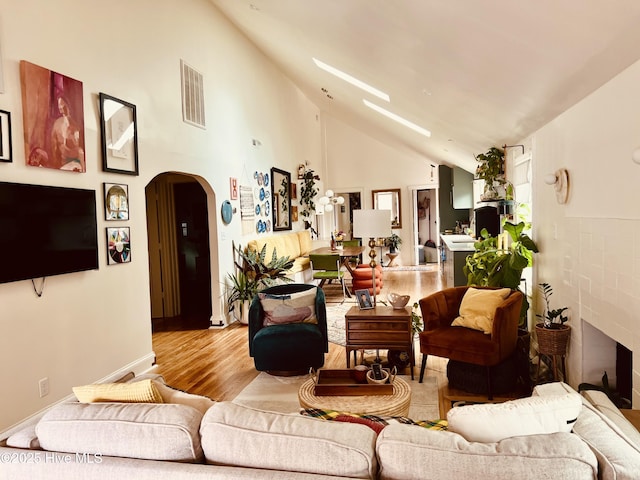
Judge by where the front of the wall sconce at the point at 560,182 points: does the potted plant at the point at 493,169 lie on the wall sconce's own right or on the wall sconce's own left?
on the wall sconce's own right

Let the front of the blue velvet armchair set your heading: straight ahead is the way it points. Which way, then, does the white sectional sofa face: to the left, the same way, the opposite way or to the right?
the opposite way

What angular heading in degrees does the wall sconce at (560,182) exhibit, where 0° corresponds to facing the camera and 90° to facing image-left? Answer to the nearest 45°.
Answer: approximately 45°

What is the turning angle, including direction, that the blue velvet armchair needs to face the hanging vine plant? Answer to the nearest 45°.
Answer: approximately 180°

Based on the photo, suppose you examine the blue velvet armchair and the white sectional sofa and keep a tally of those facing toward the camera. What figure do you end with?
1

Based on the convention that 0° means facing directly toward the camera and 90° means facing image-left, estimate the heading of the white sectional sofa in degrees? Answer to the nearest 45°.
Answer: approximately 180°

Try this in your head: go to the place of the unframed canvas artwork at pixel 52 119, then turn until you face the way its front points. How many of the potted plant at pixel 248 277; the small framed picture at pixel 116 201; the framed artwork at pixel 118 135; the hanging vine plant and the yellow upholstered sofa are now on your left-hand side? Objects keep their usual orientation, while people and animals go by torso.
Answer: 5

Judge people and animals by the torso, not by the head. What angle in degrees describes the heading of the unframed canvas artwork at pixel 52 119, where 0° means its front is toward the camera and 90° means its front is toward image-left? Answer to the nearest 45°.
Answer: approximately 315°

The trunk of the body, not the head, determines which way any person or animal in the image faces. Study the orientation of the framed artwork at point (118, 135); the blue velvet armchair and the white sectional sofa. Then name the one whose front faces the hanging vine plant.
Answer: the white sectional sofa

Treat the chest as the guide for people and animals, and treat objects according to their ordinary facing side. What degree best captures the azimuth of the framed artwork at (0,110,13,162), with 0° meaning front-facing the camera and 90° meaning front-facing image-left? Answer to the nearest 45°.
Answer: approximately 315°

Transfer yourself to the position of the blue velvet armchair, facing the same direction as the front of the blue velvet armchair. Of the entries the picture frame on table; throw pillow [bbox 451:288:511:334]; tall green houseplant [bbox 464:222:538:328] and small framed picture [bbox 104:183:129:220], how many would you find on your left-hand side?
3

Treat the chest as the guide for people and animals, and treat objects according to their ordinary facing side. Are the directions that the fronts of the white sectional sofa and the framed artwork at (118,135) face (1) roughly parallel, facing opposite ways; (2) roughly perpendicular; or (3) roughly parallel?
roughly perpendicular
